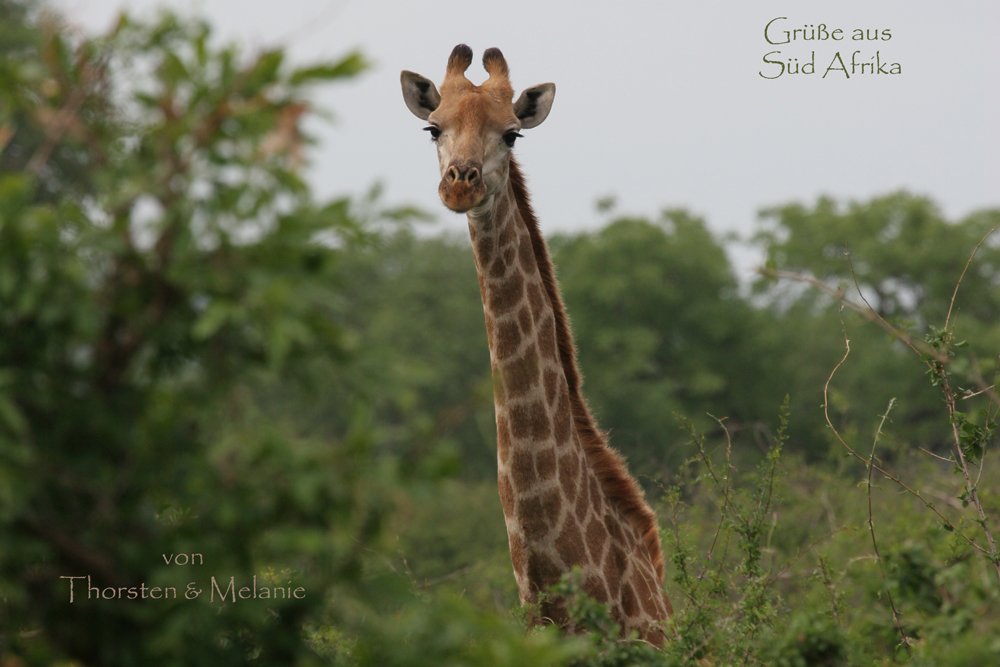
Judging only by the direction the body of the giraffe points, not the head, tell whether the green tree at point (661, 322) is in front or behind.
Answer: behind

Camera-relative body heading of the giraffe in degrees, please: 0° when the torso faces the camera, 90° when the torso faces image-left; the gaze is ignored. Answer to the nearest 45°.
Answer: approximately 45°
